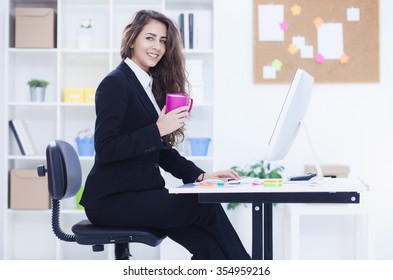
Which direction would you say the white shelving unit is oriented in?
toward the camera

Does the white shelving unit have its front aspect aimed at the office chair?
yes

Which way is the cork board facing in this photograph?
toward the camera

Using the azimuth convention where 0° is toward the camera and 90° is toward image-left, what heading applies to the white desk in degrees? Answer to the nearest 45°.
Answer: approximately 90°

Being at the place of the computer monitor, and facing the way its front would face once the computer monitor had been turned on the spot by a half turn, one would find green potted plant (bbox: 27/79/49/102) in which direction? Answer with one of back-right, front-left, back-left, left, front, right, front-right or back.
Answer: back-left

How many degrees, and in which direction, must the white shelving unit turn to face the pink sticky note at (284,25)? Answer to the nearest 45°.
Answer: approximately 90° to its left

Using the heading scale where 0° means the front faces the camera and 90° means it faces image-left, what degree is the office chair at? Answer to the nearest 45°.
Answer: approximately 270°

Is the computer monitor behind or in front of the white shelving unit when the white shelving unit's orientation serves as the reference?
in front

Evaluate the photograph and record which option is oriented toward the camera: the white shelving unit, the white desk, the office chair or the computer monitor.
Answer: the white shelving unit

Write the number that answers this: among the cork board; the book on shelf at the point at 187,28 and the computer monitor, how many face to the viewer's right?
0

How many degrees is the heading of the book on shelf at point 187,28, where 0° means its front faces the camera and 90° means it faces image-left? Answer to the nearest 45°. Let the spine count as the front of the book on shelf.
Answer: approximately 0°

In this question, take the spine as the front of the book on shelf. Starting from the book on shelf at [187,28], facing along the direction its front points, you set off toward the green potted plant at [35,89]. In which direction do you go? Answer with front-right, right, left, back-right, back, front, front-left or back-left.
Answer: right

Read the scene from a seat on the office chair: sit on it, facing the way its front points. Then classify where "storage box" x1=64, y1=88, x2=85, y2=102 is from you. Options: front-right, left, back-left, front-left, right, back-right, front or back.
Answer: left
